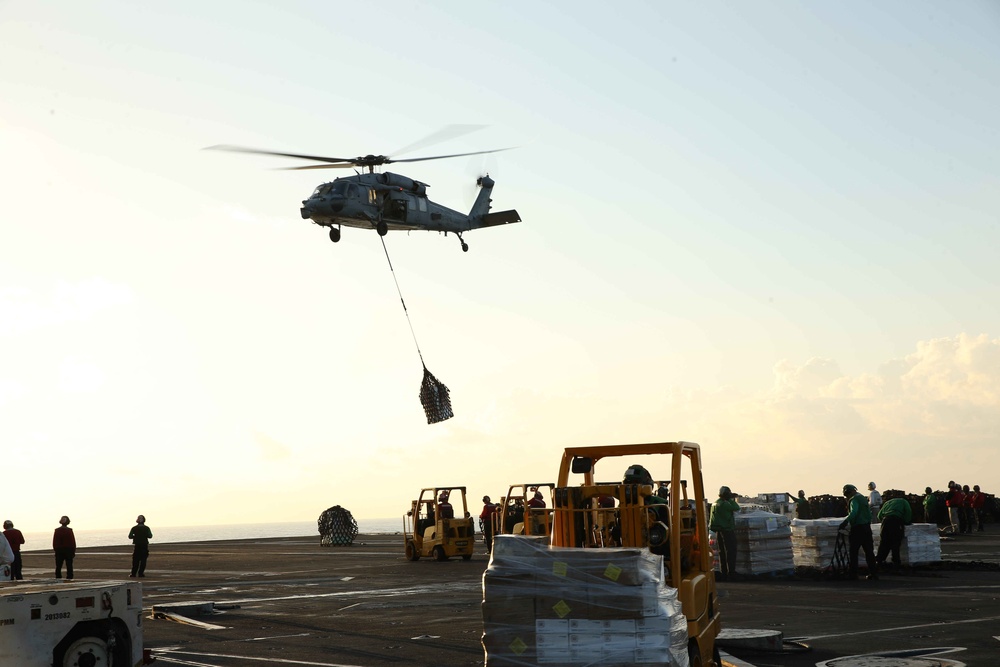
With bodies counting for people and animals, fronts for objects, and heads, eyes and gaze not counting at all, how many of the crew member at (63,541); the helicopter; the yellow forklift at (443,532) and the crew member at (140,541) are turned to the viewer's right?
0

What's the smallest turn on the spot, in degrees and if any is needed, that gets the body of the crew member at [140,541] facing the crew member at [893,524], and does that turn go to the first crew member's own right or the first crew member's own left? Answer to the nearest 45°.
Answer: approximately 135° to the first crew member's own right

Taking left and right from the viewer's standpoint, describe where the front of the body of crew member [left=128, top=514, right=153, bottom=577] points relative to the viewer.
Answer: facing away from the viewer

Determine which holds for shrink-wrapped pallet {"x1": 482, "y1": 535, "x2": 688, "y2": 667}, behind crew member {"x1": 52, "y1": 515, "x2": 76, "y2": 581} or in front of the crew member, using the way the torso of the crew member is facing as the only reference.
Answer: behind

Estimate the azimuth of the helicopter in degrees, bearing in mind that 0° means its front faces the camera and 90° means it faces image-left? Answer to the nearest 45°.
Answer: approximately 45°

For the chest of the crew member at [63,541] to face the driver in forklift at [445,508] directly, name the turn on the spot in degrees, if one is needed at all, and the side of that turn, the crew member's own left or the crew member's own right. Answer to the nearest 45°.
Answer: approximately 90° to the crew member's own right
